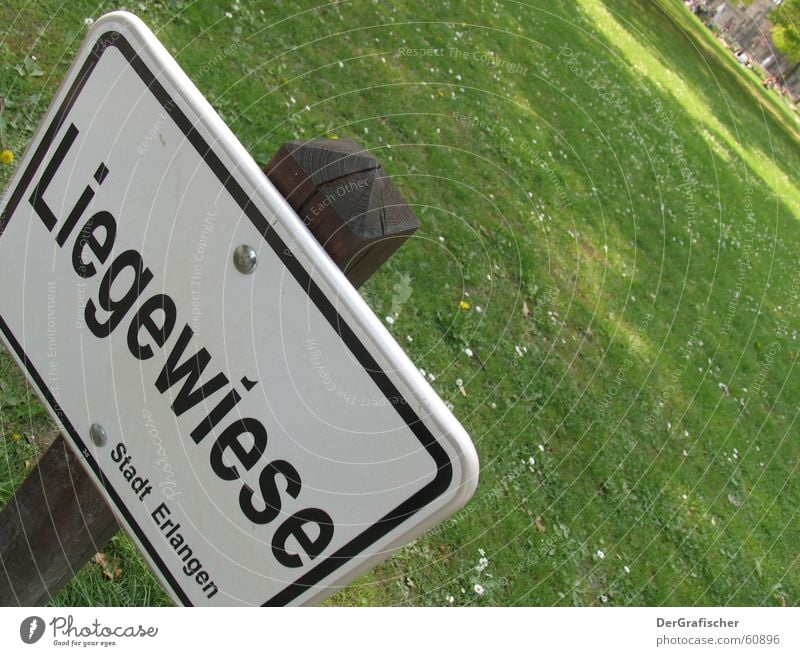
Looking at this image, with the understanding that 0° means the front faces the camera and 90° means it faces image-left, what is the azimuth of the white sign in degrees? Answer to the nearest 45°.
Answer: approximately 45°
